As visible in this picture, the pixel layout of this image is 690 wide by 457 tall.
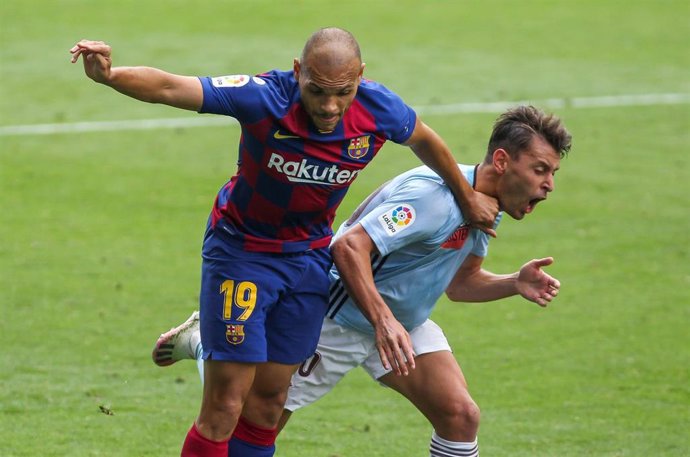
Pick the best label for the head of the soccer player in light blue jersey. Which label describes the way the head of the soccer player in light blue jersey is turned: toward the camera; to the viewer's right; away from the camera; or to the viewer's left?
to the viewer's right

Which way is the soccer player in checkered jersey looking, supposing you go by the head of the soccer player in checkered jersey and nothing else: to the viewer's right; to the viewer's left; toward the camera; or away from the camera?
toward the camera

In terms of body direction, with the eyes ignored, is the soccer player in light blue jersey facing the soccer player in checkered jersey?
no
